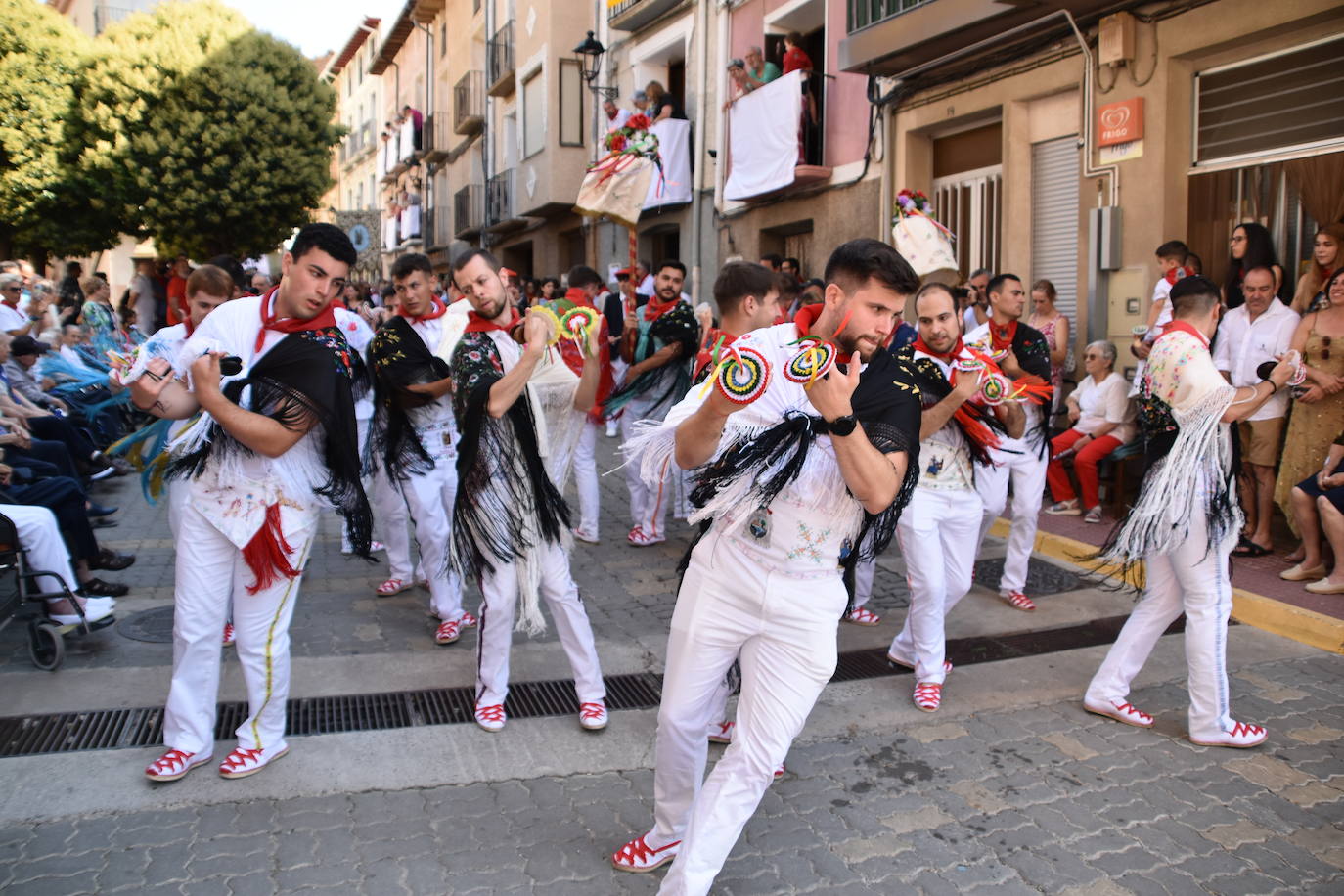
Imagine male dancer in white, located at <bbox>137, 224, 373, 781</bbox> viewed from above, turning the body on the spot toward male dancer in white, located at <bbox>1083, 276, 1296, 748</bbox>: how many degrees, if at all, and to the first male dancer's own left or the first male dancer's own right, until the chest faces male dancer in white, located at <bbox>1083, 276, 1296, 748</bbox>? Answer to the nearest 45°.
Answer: approximately 135° to the first male dancer's own left

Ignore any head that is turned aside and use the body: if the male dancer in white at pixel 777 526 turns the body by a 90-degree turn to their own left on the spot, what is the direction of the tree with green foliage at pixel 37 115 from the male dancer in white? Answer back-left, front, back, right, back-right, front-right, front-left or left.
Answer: back-left

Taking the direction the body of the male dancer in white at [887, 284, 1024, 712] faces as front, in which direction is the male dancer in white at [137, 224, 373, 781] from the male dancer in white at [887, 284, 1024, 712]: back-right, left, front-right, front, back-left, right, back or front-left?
right

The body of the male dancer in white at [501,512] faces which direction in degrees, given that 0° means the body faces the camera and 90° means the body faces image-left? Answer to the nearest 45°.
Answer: approximately 315°

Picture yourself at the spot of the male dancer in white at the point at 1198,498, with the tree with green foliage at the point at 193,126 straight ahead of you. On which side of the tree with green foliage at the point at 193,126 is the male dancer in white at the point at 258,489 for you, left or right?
left

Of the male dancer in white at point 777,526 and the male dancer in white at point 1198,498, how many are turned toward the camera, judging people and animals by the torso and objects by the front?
1

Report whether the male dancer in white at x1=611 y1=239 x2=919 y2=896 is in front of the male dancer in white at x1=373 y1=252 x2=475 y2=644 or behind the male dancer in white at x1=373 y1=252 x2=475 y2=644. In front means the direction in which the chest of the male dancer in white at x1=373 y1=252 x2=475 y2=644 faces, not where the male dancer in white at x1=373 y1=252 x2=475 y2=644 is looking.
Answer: in front

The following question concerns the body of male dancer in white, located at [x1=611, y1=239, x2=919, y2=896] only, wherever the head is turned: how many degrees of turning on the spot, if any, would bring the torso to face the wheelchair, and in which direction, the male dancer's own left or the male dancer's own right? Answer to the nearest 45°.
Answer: approximately 135° to the male dancer's own right

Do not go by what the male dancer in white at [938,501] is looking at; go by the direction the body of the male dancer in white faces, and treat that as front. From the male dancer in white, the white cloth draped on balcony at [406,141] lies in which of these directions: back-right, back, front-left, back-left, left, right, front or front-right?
back

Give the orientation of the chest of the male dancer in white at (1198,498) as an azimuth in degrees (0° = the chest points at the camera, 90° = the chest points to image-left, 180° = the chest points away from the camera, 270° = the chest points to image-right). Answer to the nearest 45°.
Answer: approximately 225°
